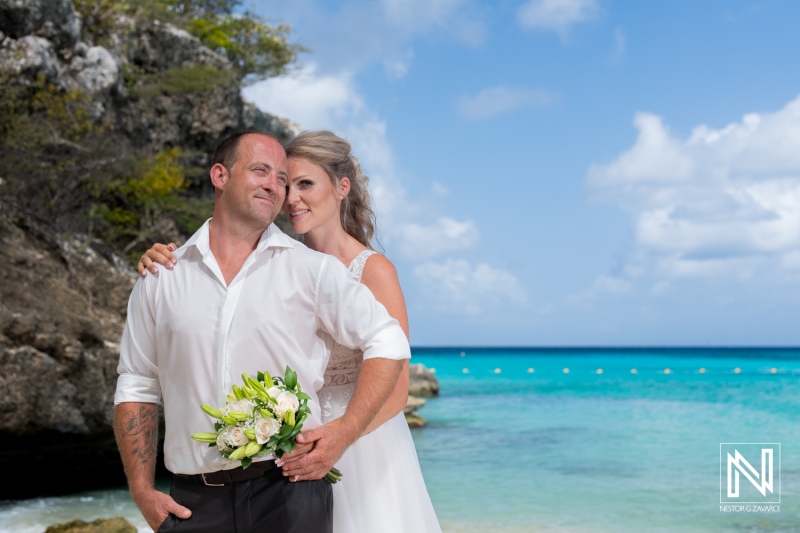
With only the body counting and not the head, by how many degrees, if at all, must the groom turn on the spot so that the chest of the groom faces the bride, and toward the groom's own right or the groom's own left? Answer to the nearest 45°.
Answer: approximately 135° to the groom's own left

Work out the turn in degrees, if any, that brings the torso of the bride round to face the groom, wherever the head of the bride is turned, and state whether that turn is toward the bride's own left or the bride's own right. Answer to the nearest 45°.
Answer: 0° — they already face them

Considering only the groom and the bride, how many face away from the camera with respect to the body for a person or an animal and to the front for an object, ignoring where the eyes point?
0

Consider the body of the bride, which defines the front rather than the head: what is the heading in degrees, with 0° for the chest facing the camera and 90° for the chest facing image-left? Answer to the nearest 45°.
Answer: approximately 45°

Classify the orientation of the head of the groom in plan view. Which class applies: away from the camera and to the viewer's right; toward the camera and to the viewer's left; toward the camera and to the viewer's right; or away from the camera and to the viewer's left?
toward the camera and to the viewer's right

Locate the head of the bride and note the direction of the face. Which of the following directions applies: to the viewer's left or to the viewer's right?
to the viewer's left

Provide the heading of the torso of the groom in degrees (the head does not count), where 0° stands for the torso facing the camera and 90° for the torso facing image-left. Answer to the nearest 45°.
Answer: approximately 0°
